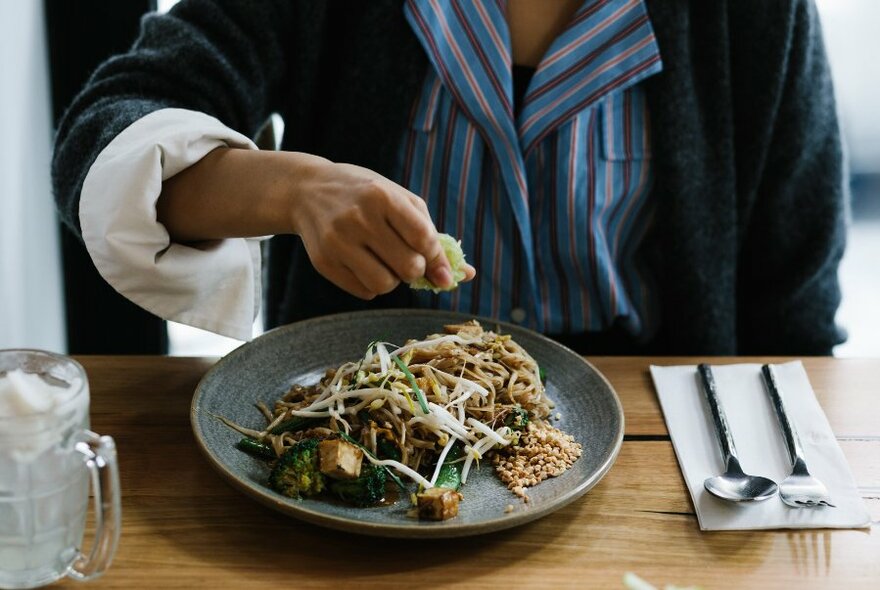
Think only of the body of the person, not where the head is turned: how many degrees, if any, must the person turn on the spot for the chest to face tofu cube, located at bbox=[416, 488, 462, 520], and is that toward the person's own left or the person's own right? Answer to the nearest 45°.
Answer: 0° — they already face it

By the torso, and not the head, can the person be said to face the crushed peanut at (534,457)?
yes

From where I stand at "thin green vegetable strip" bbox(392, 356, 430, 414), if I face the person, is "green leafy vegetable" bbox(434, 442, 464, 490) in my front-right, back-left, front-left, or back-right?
back-right

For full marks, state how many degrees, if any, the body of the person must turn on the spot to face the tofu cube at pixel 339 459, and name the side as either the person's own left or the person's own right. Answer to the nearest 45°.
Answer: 0° — they already face it

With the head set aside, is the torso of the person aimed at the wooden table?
yes

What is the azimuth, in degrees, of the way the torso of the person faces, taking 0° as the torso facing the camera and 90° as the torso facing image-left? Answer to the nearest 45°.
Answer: approximately 0°

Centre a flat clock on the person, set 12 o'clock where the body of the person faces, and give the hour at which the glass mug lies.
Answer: The glass mug is roughly at 1 o'clock from the person.

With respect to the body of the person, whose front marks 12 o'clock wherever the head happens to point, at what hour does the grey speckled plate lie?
The grey speckled plate is roughly at 1 o'clock from the person.

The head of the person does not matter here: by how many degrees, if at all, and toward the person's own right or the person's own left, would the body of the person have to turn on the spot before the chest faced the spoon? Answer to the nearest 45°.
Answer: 0° — they already face it
